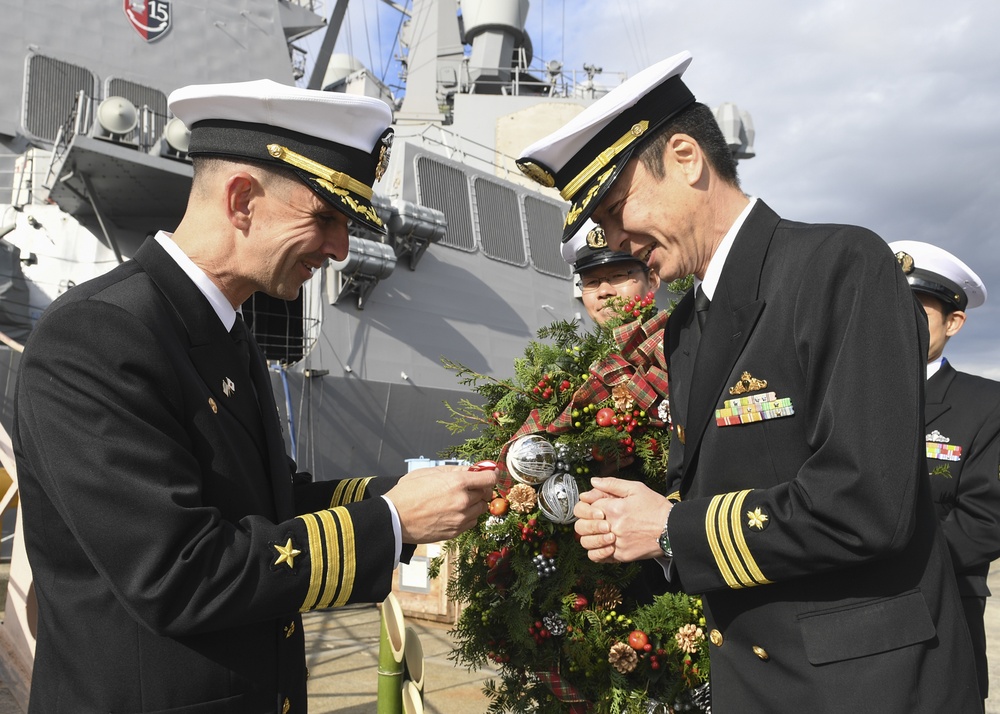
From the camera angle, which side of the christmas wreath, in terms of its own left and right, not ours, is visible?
front

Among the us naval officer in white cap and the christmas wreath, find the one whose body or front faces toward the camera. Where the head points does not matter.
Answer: the christmas wreath

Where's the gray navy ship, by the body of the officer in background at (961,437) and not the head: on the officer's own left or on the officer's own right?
on the officer's own right

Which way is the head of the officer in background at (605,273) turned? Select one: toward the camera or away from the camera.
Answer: toward the camera

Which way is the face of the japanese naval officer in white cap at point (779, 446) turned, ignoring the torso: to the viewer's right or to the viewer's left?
to the viewer's left

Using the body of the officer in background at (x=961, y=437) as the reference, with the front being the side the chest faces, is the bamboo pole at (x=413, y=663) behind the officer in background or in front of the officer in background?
in front

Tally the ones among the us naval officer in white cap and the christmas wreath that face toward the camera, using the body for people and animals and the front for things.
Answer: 1

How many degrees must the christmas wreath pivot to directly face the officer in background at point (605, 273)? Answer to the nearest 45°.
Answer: approximately 180°

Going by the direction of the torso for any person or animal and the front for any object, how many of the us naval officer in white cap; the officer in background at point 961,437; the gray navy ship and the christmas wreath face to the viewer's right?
1

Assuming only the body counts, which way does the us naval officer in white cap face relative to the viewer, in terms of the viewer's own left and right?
facing to the right of the viewer

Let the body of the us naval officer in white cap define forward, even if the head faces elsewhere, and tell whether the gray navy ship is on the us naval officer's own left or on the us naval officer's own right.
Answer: on the us naval officer's own left

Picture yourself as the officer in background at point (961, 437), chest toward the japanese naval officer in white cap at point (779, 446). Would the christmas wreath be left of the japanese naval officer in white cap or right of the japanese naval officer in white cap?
right

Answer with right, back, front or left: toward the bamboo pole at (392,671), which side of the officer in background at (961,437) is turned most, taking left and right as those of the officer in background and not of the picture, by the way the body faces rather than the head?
front

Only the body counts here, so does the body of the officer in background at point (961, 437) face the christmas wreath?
yes
